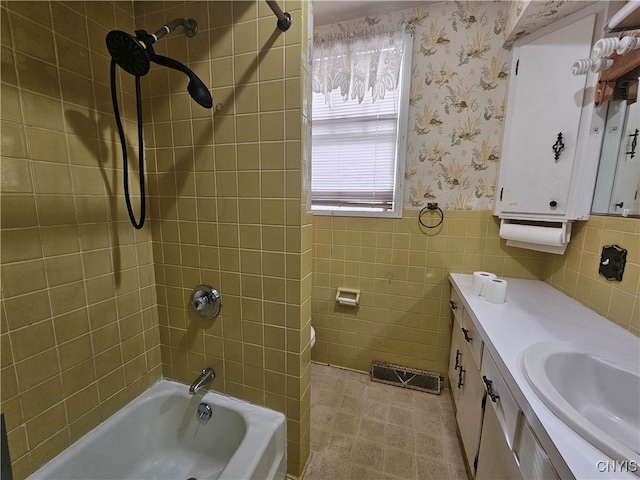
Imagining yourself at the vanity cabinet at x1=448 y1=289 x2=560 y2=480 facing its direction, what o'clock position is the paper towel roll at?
The paper towel roll is roughly at 3 o'clock from the vanity cabinet.

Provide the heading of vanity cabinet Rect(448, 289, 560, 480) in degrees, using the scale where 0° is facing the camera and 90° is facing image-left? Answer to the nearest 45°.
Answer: approximately 90°

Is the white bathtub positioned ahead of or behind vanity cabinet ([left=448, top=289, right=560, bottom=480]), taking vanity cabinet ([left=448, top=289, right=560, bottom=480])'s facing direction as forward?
ahead

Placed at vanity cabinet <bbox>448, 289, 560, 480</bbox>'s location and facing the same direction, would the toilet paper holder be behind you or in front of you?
in front

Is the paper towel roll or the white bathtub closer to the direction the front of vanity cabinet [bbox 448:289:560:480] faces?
the white bathtub

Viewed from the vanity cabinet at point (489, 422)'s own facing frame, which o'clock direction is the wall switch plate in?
The wall switch plate is roughly at 4 o'clock from the vanity cabinet.
